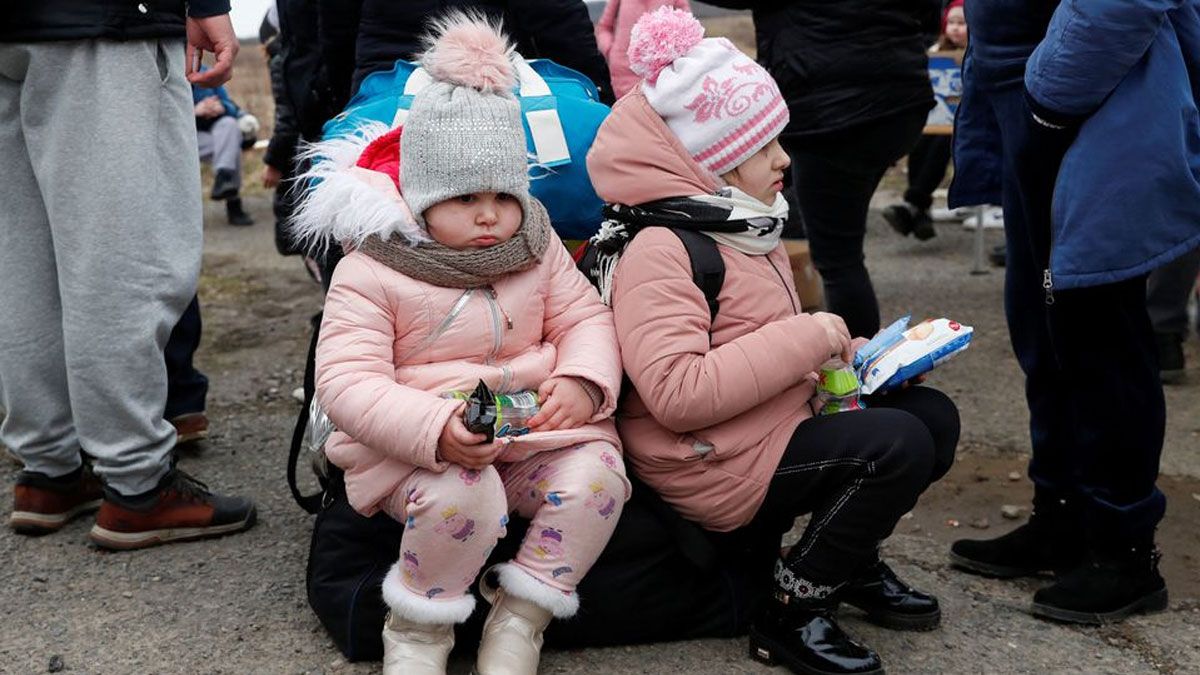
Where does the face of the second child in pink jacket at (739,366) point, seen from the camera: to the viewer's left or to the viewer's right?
to the viewer's right

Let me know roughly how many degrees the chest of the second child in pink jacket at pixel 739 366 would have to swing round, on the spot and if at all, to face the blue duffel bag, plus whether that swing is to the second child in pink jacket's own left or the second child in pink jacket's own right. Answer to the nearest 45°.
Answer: approximately 135° to the second child in pink jacket's own left

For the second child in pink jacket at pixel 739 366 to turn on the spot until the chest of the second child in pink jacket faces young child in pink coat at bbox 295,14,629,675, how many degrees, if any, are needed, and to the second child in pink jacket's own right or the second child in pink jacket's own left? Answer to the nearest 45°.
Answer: approximately 180°

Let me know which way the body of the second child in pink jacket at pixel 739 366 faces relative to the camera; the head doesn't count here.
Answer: to the viewer's right
